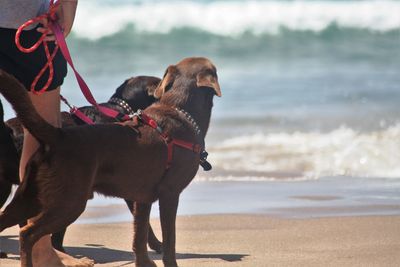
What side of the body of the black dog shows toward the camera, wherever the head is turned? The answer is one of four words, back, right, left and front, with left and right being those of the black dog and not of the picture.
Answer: right

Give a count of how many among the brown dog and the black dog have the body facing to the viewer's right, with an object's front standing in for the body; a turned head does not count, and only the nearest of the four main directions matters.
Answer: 2

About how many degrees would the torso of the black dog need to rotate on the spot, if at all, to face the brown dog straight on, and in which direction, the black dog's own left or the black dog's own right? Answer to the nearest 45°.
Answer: approximately 90° to the black dog's own right

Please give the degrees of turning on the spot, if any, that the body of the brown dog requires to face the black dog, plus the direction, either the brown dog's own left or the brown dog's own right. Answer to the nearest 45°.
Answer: approximately 90° to the brown dog's own left

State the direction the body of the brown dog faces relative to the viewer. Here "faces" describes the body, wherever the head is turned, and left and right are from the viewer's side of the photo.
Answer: facing to the right of the viewer
